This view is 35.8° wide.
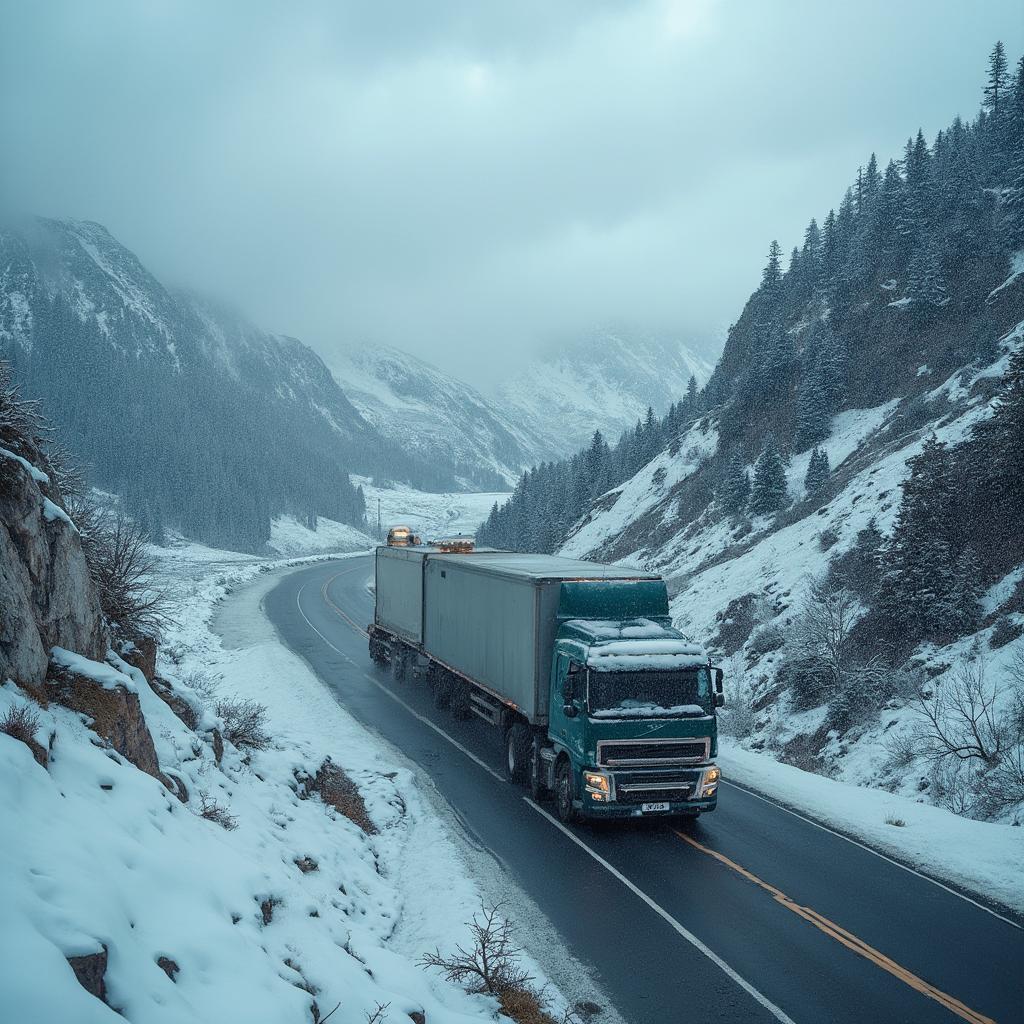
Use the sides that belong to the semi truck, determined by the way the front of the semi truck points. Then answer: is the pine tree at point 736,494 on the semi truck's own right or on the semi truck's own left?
on the semi truck's own left

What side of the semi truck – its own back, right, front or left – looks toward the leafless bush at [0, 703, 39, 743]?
right

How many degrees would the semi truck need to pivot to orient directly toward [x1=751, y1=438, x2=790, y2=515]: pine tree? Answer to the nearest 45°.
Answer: approximately 135° to its left

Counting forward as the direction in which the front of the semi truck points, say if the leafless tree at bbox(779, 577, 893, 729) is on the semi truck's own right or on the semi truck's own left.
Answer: on the semi truck's own left

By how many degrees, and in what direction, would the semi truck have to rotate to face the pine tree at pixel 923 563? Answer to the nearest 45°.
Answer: approximately 90° to its left

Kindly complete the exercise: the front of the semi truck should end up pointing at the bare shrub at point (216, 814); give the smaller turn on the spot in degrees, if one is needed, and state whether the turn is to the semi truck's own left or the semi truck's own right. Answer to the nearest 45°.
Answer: approximately 90° to the semi truck's own right

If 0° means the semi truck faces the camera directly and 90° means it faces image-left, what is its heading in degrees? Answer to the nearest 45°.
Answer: approximately 315°

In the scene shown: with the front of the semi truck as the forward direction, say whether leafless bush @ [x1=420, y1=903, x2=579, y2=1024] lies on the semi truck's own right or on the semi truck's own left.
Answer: on the semi truck's own right

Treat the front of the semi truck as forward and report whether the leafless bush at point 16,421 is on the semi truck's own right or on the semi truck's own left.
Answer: on the semi truck's own right
